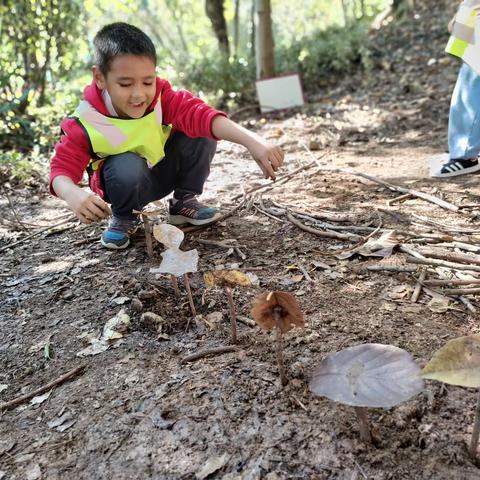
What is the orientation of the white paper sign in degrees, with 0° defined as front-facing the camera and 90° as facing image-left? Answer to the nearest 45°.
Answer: approximately 0°

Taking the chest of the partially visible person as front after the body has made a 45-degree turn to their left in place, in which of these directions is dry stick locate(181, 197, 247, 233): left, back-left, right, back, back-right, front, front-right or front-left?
front

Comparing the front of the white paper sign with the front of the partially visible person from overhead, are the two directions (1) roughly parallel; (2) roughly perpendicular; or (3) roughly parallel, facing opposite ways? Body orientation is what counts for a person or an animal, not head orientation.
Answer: roughly perpendicular

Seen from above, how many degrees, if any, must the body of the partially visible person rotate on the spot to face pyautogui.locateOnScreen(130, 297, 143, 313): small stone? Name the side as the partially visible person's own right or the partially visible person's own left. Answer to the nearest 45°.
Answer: approximately 45° to the partially visible person's own left

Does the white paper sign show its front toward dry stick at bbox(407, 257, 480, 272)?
yes

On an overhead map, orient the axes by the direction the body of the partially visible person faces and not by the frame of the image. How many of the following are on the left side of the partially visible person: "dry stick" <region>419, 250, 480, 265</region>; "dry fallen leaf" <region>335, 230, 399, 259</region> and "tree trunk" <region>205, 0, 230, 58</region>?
2

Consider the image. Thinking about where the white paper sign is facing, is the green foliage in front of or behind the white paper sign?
behind

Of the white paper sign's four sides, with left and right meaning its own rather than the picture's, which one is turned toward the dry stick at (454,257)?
front

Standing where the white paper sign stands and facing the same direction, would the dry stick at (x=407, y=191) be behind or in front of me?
in front

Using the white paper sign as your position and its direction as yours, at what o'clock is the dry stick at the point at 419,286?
The dry stick is roughly at 12 o'clock from the white paper sign.

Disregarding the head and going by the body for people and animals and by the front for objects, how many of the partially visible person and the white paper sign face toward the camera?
1

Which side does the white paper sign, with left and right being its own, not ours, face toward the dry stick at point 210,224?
front

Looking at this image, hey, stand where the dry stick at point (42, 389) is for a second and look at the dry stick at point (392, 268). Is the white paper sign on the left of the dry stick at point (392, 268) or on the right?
left

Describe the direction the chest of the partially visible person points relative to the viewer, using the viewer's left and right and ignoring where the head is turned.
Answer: facing to the left of the viewer
